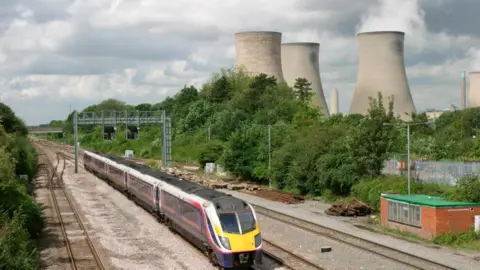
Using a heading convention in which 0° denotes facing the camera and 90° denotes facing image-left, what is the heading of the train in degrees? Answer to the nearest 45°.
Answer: approximately 315°

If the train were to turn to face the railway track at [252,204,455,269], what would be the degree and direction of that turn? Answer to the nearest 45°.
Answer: approximately 90° to its left

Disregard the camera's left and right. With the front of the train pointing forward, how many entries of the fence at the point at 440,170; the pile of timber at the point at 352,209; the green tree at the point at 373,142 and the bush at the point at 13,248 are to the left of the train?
3

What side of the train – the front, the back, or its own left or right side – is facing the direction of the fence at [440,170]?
left

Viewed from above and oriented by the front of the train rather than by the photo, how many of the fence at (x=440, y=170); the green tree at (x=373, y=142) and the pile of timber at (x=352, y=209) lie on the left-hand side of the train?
3

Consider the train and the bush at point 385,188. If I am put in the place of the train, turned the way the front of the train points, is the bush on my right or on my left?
on my left

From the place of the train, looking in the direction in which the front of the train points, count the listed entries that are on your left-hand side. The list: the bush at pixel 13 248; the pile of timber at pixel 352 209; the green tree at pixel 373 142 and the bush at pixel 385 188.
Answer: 3

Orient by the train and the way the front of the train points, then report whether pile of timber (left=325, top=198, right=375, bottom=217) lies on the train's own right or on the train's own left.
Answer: on the train's own left

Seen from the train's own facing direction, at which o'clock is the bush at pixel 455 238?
The bush is roughly at 10 o'clock from the train.

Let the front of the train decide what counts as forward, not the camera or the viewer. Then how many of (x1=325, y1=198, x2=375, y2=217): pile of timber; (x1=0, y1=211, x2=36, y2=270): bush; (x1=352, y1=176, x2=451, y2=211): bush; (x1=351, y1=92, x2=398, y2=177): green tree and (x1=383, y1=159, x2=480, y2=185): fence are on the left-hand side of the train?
4
